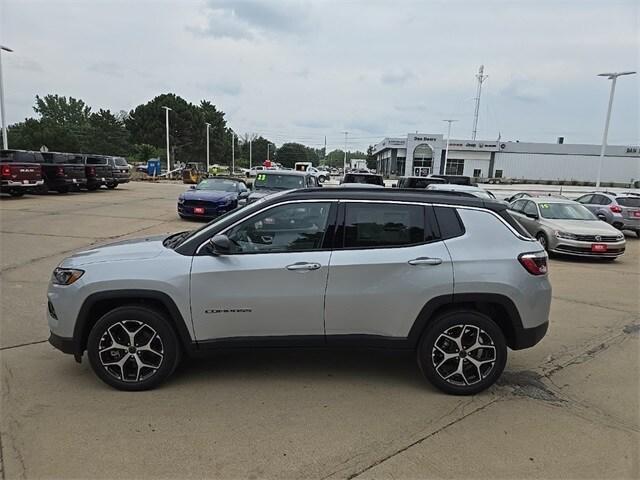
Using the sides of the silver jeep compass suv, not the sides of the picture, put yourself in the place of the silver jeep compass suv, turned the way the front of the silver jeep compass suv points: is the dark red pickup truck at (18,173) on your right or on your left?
on your right

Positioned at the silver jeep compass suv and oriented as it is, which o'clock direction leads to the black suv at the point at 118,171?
The black suv is roughly at 2 o'clock from the silver jeep compass suv.

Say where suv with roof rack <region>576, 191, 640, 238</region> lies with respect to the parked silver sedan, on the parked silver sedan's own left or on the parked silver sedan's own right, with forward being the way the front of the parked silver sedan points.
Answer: on the parked silver sedan's own left

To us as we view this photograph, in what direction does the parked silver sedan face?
facing the viewer and to the right of the viewer

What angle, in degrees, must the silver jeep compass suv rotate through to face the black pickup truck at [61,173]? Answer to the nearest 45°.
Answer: approximately 45° to its right

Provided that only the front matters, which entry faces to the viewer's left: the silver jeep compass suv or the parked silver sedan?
the silver jeep compass suv

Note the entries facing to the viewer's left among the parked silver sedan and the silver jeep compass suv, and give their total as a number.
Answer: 1

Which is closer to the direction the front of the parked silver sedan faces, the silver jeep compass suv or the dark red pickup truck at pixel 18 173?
the silver jeep compass suv

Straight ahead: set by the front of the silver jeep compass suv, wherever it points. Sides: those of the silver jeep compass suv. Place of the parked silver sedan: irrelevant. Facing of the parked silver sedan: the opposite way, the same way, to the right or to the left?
to the left

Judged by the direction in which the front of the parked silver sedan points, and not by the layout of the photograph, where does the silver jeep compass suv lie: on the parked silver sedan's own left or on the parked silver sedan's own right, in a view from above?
on the parked silver sedan's own right

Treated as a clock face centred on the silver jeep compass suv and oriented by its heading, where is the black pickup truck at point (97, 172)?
The black pickup truck is roughly at 2 o'clock from the silver jeep compass suv.

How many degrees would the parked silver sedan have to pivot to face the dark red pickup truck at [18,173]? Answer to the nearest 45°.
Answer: approximately 135° to its right

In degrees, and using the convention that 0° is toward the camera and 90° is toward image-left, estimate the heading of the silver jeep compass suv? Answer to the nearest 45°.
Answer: approximately 90°
